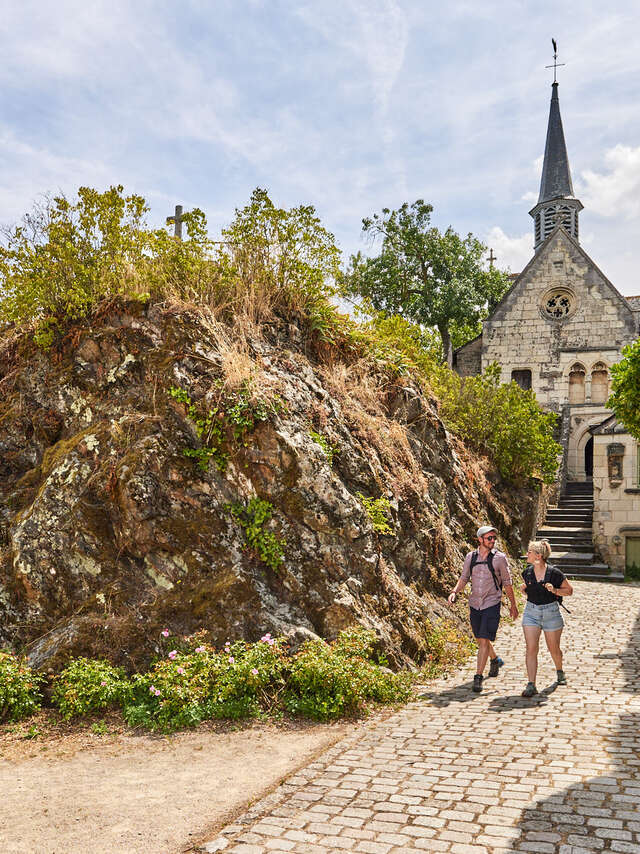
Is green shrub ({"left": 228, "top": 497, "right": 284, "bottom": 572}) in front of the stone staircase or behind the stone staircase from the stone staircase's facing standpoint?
in front

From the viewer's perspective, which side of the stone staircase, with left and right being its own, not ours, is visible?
front

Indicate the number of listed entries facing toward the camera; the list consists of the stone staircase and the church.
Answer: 2

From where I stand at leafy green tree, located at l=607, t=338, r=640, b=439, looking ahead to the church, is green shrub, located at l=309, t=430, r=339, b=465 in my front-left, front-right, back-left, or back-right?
back-left

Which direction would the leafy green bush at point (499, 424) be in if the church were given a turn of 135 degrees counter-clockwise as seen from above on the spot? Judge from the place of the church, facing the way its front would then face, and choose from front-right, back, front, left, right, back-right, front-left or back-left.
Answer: back-right

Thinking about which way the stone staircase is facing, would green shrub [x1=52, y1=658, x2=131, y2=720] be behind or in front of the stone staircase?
in front

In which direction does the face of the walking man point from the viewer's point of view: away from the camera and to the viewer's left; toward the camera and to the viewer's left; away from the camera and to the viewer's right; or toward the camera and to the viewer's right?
toward the camera and to the viewer's right

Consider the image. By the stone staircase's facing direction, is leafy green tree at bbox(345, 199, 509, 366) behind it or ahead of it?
behind

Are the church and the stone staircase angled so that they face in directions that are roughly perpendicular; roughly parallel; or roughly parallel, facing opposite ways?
roughly parallel

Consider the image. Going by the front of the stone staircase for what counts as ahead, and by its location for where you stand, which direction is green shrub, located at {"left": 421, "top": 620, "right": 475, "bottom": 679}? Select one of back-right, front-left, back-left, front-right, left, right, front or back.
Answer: front

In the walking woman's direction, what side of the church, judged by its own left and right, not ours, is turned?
front

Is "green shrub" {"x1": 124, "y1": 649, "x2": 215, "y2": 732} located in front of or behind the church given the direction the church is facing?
in front

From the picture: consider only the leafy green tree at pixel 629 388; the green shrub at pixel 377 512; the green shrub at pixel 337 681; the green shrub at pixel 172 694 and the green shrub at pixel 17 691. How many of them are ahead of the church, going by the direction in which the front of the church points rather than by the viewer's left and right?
5

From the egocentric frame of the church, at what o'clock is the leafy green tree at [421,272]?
The leafy green tree is roughly at 3 o'clock from the church.

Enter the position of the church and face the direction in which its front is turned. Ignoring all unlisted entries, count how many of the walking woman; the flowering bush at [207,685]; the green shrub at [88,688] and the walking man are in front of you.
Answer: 4

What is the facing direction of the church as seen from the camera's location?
facing the viewer

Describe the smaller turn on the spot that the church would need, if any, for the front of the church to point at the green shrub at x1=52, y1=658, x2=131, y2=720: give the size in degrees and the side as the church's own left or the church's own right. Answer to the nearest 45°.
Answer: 0° — it already faces it
